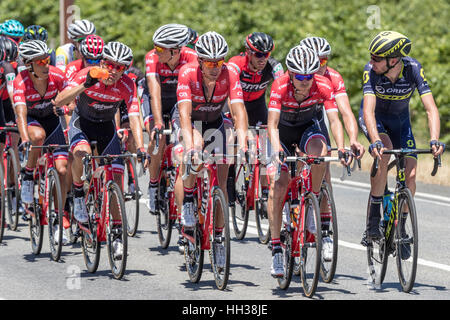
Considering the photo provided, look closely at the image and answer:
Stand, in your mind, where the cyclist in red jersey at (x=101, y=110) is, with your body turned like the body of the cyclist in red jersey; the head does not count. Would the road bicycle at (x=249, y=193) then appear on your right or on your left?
on your left

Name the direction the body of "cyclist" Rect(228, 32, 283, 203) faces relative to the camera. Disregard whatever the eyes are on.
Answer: toward the camera

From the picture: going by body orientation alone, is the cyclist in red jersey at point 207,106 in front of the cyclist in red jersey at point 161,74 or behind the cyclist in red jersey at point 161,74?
in front

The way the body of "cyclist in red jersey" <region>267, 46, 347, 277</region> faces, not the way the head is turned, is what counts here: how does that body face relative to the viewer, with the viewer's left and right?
facing the viewer

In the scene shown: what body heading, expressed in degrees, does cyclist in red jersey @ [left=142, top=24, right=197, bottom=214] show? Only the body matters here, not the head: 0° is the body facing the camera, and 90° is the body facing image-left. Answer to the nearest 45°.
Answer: approximately 0°

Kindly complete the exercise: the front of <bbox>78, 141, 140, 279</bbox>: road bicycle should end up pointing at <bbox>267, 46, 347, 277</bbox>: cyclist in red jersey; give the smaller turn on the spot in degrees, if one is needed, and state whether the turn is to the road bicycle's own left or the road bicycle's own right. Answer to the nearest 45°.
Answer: approximately 90° to the road bicycle's own left

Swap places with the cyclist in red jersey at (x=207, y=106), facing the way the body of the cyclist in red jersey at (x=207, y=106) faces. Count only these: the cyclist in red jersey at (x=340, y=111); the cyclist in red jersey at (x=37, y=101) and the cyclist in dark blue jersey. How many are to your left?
2

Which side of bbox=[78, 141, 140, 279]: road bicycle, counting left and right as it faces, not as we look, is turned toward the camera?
front

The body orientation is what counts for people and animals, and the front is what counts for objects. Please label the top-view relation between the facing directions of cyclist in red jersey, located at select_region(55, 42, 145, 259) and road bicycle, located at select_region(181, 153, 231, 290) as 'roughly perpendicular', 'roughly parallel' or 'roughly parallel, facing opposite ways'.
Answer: roughly parallel

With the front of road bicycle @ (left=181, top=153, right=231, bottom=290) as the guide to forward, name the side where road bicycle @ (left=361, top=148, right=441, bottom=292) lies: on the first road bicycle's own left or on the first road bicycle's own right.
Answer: on the first road bicycle's own left

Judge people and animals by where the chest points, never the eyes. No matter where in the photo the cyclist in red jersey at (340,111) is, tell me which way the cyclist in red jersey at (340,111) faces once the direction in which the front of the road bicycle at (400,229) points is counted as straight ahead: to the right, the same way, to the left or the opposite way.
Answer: the same way

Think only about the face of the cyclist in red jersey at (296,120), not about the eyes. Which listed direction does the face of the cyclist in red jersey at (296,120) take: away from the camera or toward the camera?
toward the camera

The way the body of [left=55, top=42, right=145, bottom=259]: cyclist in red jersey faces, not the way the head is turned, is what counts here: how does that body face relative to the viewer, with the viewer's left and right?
facing the viewer

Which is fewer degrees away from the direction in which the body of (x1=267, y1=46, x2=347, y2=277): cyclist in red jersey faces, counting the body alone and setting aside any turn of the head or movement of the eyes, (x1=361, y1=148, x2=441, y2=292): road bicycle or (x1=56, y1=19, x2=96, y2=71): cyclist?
the road bicycle
